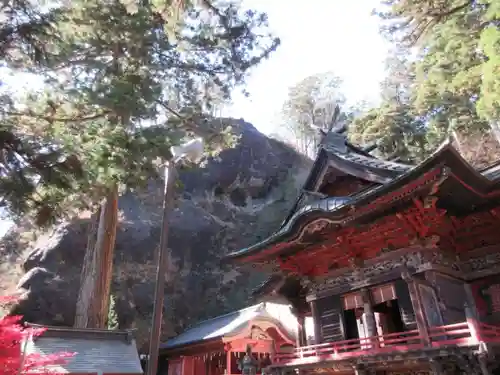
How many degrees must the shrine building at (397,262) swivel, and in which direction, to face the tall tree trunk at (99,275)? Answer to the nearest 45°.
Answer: approximately 45° to its right

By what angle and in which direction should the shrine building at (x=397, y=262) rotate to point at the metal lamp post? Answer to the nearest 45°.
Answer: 0° — it already faces it

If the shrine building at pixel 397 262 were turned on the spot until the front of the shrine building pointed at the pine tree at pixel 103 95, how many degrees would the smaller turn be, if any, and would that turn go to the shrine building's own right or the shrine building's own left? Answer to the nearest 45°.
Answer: approximately 45° to the shrine building's own right

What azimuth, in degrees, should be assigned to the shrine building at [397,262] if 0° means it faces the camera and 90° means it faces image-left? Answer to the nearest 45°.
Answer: approximately 45°
